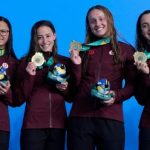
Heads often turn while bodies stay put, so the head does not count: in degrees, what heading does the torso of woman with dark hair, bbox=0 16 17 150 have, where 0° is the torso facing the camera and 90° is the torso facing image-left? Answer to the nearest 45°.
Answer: approximately 0°

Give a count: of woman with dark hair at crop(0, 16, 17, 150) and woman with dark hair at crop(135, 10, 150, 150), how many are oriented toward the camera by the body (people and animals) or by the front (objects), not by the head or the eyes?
2

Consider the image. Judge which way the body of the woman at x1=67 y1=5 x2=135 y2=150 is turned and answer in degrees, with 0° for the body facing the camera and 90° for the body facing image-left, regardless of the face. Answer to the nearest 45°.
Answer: approximately 0°

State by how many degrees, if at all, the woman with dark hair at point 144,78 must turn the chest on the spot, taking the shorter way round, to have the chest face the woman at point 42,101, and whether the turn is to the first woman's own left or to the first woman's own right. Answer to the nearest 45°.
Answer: approximately 90° to the first woman's own right

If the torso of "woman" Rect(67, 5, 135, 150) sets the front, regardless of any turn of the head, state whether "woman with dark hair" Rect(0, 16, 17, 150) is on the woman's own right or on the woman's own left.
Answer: on the woman's own right
